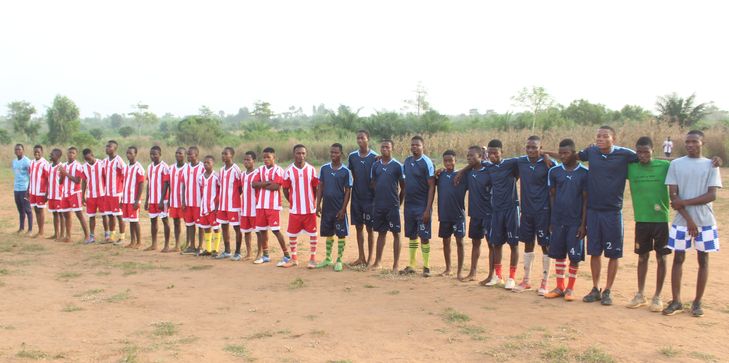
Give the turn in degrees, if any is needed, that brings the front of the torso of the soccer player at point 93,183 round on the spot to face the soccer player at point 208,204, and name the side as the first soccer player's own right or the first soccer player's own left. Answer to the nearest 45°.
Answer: approximately 90° to the first soccer player's own left

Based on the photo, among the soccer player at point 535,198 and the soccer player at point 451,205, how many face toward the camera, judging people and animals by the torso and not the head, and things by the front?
2

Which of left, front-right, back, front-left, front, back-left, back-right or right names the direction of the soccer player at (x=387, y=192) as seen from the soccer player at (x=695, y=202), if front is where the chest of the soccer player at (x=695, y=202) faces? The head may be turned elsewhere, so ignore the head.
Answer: right

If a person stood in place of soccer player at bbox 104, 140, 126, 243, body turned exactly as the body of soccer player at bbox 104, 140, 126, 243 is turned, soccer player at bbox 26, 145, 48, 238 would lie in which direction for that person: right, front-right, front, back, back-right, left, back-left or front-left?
right

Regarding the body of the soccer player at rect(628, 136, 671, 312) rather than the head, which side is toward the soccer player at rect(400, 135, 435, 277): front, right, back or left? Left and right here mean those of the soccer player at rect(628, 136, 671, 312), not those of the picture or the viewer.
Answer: right

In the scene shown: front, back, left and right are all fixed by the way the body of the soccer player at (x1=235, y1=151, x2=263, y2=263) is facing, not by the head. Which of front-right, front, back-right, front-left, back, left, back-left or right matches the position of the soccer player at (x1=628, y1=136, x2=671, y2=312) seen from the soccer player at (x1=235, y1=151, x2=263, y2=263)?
left

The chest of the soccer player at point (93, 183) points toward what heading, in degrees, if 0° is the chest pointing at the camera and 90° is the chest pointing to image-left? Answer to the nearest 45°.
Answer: approximately 45°

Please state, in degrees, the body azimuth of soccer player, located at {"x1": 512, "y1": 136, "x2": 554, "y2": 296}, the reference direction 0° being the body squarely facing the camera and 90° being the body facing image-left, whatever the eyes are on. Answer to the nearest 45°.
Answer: approximately 0°

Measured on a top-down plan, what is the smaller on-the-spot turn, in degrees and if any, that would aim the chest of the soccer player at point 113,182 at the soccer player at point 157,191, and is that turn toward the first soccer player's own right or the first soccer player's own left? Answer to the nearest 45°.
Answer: approximately 90° to the first soccer player's own left

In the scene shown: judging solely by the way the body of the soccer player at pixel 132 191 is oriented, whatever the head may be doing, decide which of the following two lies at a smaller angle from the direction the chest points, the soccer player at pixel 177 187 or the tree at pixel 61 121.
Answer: the soccer player

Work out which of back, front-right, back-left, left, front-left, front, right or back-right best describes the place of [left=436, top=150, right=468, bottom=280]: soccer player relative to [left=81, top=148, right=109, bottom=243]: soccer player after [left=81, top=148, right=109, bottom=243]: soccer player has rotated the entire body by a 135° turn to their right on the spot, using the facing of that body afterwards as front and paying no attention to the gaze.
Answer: back-right

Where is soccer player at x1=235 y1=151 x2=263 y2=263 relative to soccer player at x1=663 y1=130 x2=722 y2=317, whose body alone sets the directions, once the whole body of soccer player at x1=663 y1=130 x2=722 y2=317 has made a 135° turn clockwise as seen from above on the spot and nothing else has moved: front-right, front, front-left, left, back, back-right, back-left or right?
front-left

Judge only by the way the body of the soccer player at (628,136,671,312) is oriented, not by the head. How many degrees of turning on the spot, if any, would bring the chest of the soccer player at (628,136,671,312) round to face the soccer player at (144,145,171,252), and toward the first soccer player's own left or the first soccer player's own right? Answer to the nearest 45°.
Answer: approximately 90° to the first soccer player's own right
